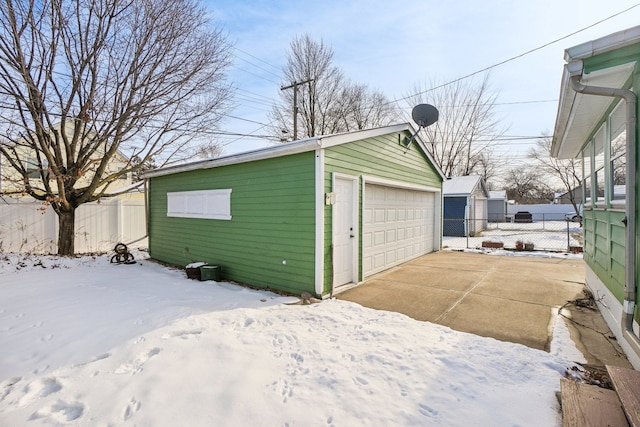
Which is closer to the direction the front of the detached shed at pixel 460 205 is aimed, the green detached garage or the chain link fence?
the chain link fence

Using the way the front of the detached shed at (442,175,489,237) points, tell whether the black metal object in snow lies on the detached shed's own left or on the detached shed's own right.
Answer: on the detached shed's own right

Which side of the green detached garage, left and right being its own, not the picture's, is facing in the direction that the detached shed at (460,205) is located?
left

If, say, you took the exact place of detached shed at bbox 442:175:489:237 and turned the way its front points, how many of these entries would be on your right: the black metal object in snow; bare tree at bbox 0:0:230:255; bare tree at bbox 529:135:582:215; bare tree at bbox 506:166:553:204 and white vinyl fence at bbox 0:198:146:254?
3

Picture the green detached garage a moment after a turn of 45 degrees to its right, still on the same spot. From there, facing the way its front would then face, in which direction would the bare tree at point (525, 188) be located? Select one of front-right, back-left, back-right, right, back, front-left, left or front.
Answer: back-left

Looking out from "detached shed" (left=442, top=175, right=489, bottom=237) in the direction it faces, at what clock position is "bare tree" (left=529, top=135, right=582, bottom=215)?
The bare tree is roughly at 9 o'clock from the detached shed.

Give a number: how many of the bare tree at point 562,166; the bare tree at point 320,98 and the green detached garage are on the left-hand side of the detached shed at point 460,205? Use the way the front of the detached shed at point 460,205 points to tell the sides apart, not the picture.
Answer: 1

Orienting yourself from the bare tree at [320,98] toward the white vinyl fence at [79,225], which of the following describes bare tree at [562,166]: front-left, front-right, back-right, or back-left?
back-left

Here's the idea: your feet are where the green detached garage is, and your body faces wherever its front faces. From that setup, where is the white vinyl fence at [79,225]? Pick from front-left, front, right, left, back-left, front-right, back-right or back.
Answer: back

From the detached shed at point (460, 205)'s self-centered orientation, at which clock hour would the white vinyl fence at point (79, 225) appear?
The white vinyl fence is roughly at 3 o'clock from the detached shed.

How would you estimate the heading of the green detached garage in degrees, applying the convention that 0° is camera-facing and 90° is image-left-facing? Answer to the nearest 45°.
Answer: approximately 315°

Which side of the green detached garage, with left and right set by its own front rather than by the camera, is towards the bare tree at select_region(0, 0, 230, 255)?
back

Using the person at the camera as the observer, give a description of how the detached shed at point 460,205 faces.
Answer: facing the viewer and to the right of the viewer

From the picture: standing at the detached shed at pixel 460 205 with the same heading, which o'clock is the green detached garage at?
The green detached garage is roughly at 2 o'clock from the detached shed.

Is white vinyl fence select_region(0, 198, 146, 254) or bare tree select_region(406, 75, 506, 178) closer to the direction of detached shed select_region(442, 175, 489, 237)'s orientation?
the white vinyl fence

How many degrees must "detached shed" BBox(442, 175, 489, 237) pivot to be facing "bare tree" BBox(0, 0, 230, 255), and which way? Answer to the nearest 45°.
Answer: approximately 90° to its right
